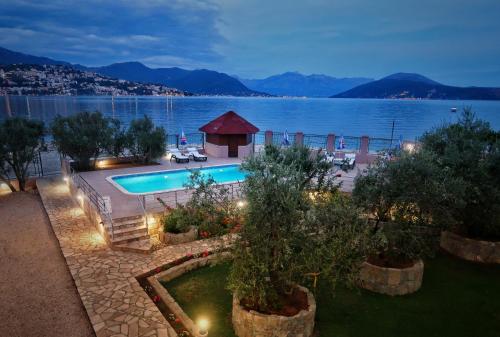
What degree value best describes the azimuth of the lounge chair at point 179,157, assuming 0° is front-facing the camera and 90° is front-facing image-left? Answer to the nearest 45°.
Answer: approximately 315°

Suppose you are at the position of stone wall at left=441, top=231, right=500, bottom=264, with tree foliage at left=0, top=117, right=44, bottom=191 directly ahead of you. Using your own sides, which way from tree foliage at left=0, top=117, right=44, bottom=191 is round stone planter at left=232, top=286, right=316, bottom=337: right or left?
left

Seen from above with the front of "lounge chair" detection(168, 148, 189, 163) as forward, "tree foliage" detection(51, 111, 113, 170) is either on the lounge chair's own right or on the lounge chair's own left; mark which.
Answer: on the lounge chair's own right

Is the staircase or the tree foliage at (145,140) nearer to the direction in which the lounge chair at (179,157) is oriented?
the staircase

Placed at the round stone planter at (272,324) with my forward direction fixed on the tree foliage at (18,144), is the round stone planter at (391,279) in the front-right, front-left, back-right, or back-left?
back-right

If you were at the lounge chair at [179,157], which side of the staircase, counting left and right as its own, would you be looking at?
back

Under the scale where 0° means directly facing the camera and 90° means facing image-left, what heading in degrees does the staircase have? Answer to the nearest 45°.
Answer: approximately 0°
